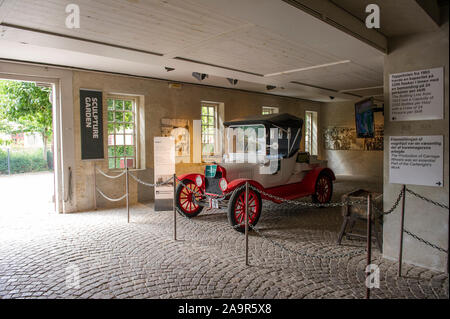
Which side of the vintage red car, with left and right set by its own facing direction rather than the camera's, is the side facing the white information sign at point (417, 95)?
left

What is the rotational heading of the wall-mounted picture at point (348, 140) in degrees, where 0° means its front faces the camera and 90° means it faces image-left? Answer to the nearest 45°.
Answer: approximately 0°

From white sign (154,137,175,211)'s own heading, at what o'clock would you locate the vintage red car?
The vintage red car is roughly at 10 o'clock from the white sign.

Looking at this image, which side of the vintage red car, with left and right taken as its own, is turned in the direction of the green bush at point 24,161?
right

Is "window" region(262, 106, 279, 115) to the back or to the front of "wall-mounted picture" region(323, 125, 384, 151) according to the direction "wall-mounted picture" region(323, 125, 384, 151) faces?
to the front

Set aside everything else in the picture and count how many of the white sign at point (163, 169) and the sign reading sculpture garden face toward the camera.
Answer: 2

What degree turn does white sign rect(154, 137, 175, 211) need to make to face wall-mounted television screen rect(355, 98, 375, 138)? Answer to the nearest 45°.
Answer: approximately 45° to its left

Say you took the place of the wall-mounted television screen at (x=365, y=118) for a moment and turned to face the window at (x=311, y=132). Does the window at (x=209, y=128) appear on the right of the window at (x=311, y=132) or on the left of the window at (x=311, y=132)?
left

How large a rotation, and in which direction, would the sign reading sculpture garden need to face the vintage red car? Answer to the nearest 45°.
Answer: approximately 45° to its left

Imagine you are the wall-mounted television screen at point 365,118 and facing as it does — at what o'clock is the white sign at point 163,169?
The white sign is roughly at 2 o'clock from the wall-mounted television screen.
